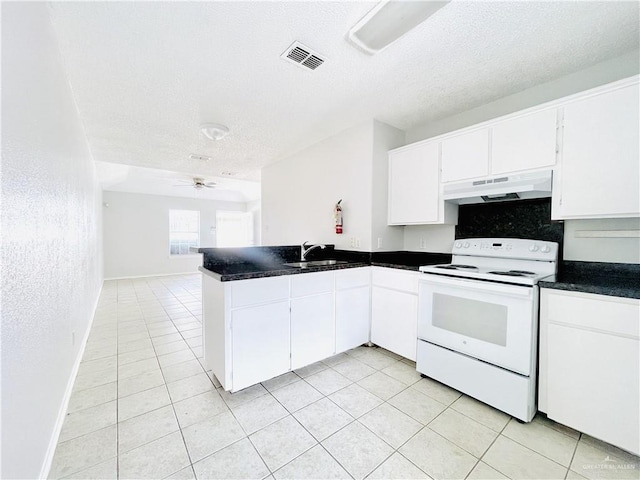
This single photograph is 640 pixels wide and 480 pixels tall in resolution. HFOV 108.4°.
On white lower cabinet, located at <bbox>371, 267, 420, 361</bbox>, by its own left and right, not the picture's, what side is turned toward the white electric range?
left

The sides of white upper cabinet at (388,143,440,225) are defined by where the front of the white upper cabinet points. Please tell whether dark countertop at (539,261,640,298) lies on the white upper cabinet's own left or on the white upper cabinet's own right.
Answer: on the white upper cabinet's own left

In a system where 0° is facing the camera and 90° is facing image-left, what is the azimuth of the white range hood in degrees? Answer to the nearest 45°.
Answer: approximately 45°

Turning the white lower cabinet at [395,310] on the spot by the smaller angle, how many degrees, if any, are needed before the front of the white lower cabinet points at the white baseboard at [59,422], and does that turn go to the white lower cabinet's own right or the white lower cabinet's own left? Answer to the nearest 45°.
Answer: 0° — it already faces it

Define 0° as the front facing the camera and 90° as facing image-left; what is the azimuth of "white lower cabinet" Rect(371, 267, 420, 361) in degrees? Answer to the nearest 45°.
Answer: approximately 45°
